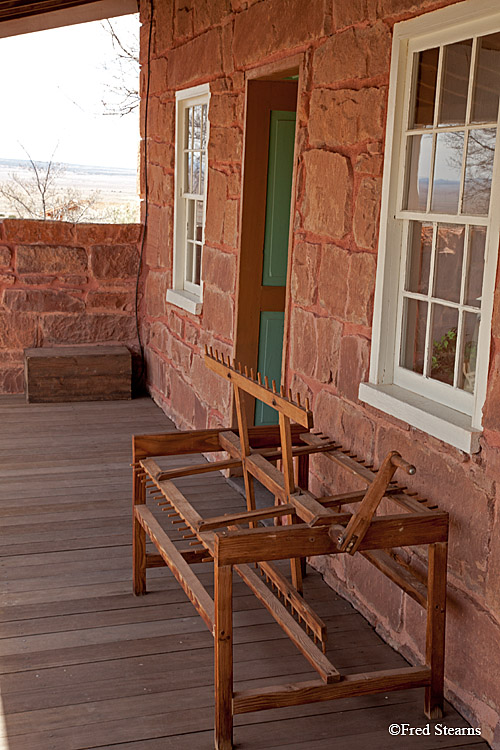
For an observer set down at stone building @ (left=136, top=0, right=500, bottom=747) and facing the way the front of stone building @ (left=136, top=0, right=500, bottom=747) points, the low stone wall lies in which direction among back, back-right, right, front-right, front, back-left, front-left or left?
right

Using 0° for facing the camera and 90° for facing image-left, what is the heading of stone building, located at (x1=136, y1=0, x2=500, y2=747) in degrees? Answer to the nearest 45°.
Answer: approximately 45°

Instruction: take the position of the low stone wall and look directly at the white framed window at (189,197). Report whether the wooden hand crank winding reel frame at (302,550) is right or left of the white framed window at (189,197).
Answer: right

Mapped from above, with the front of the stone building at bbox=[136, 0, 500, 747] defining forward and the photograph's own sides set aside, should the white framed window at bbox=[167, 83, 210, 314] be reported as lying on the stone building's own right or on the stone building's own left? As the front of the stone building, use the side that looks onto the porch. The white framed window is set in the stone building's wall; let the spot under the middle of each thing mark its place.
on the stone building's own right

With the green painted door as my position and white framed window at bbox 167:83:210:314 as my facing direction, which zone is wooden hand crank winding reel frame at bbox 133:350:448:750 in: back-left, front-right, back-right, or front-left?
back-left
